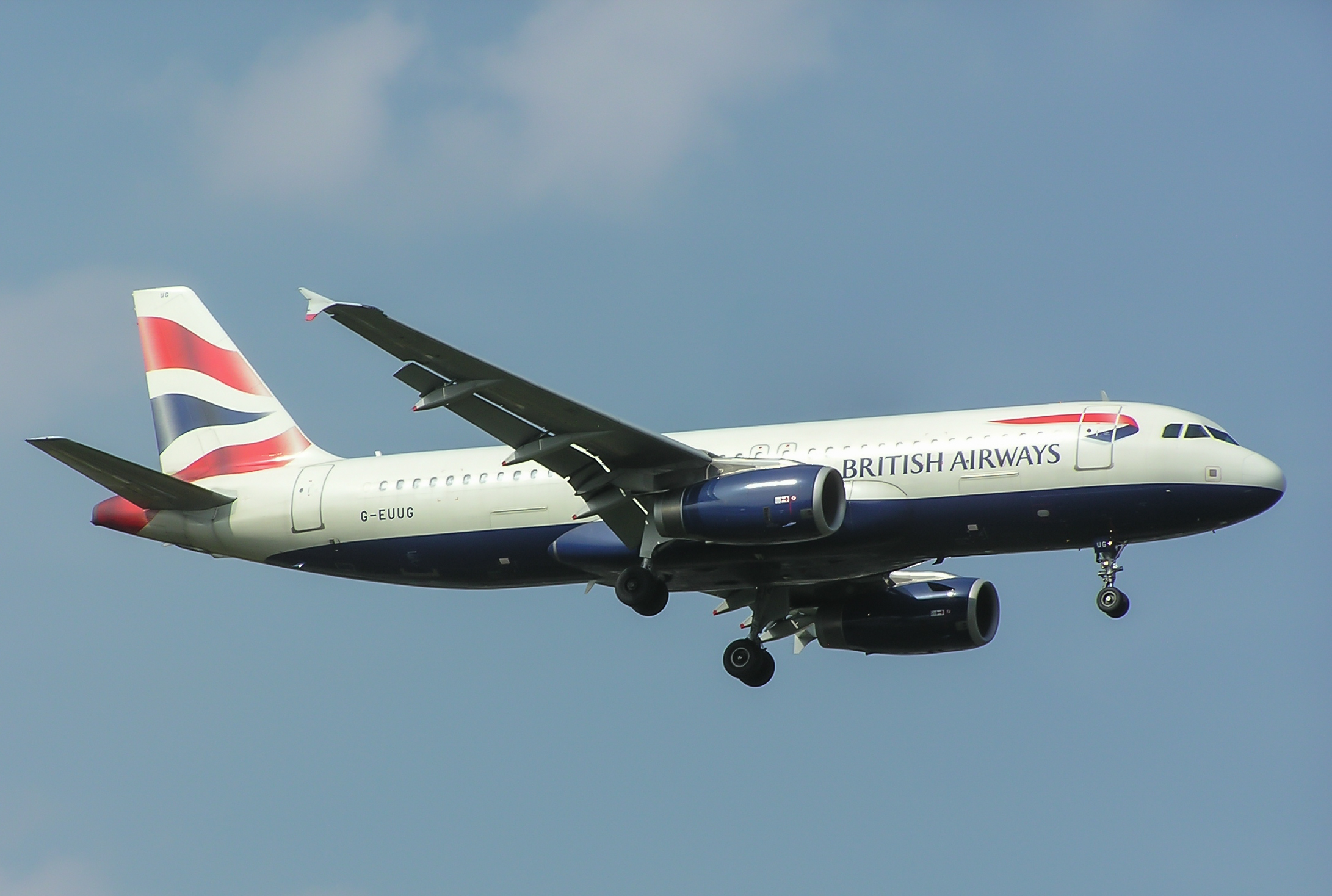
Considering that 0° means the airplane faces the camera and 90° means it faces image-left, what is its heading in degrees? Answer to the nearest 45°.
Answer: approximately 315°
